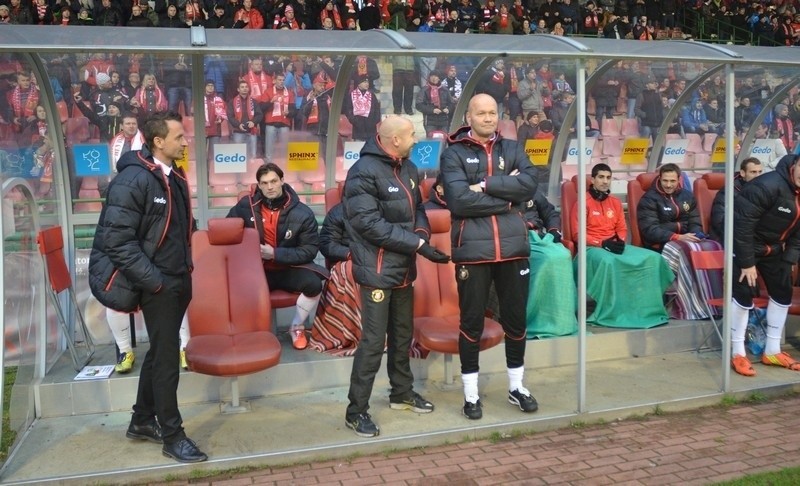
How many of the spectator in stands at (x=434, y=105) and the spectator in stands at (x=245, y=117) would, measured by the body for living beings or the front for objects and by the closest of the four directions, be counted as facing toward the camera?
2

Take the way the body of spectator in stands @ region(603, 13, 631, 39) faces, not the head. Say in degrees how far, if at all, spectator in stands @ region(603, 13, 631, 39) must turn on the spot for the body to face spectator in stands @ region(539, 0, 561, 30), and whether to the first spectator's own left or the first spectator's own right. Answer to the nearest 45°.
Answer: approximately 45° to the first spectator's own right

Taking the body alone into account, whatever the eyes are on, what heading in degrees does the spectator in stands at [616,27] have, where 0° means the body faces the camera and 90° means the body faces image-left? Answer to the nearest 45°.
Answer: approximately 0°

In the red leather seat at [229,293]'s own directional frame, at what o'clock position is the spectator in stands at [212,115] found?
The spectator in stands is roughly at 6 o'clock from the red leather seat.

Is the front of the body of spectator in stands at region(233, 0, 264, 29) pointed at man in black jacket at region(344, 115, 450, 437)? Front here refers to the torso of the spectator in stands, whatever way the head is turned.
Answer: yes

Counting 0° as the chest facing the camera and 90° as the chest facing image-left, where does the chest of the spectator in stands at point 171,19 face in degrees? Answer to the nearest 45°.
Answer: approximately 0°

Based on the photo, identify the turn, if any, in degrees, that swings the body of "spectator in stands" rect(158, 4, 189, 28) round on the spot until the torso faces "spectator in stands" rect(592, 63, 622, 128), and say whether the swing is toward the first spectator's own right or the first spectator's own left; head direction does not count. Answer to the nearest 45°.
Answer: approximately 45° to the first spectator's own left
